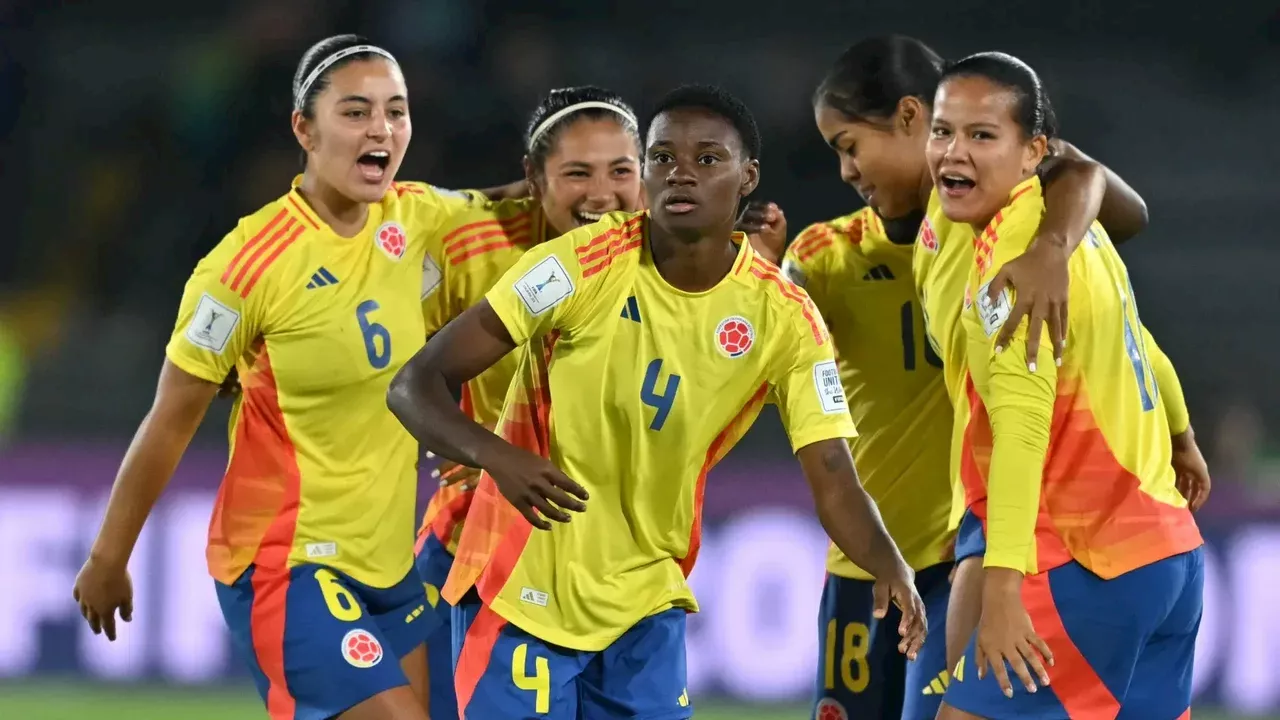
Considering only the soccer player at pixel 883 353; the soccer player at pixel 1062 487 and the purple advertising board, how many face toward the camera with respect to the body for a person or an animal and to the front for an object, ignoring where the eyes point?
2

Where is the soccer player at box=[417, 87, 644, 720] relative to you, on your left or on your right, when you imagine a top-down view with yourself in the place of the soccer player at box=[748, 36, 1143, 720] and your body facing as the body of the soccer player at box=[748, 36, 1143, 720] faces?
on your right

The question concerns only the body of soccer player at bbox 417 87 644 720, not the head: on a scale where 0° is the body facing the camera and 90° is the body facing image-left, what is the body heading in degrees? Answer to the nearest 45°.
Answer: approximately 315°

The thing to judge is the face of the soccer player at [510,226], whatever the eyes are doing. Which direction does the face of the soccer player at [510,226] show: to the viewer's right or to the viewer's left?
to the viewer's right

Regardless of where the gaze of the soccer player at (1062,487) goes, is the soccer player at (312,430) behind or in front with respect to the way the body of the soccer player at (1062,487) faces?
in front

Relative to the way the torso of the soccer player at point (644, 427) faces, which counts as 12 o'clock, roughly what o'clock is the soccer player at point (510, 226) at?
the soccer player at point (510, 226) is roughly at 5 o'clock from the soccer player at point (644, 427).

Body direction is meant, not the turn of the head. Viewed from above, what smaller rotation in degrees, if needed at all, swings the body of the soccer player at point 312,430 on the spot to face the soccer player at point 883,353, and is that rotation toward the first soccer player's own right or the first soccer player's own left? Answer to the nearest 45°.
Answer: approximately 45° to the first soccer player's own left

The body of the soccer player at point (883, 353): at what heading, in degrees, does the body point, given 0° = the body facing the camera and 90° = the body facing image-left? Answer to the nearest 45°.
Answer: approximately 0°

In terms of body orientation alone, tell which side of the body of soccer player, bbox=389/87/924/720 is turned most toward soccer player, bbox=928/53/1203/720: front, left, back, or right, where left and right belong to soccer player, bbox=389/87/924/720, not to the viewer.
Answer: left

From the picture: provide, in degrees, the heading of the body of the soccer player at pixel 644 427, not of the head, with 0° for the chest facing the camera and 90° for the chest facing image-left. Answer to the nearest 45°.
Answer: approximately 0°

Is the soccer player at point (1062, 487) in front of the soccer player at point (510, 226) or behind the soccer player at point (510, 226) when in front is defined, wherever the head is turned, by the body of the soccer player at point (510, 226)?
in front

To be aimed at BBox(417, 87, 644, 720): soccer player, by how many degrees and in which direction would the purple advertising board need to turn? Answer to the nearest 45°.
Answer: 0° — it already faces them
